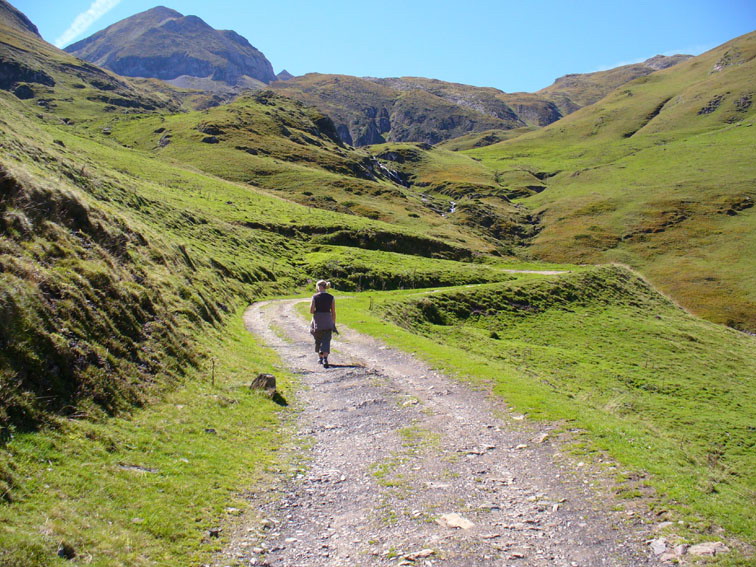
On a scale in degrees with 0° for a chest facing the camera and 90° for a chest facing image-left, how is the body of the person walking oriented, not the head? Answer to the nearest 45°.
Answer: approximately 180°
